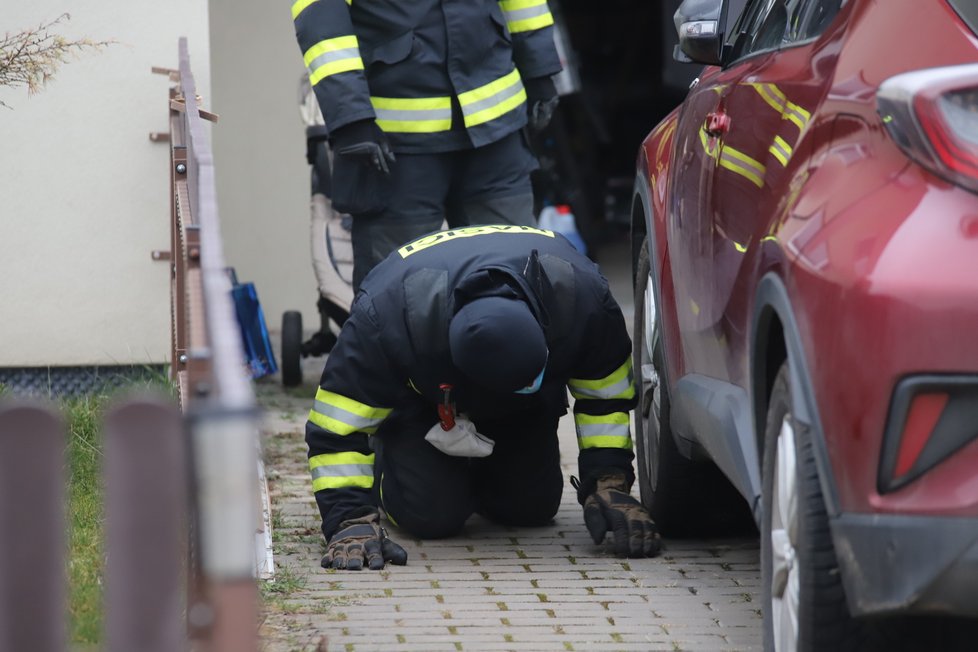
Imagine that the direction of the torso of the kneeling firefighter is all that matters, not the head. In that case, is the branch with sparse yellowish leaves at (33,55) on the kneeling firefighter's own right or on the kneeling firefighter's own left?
on the kneeling firefighter's own right

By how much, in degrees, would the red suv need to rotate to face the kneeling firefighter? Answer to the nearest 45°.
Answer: approximately 45° to its left

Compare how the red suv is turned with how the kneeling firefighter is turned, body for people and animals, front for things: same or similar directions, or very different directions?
very different directions

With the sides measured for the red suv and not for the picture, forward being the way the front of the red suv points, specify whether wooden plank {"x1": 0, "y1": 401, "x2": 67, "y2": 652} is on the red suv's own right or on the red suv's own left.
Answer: on the red suv's own left

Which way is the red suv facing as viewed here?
away from the camera

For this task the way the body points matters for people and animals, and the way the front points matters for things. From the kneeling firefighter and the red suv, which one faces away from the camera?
the red suv

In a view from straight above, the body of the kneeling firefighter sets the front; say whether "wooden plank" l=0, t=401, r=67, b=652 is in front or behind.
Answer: in front

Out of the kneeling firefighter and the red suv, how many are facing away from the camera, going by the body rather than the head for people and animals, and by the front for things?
1

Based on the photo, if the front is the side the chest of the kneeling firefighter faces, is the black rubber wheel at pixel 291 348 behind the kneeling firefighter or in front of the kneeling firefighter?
behind

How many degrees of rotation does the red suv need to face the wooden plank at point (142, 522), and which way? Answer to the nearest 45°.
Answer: approximately 135° to its left
